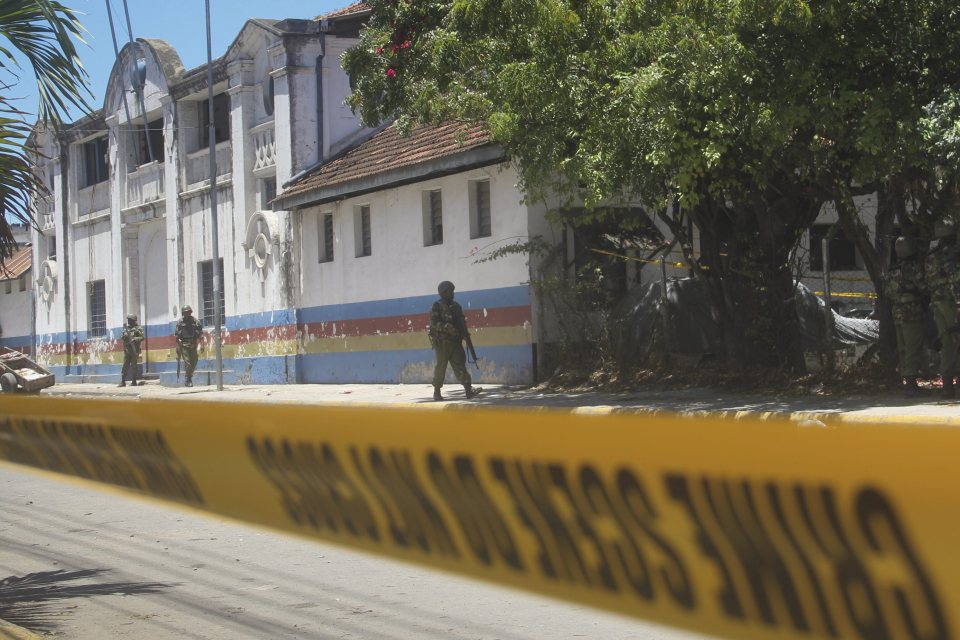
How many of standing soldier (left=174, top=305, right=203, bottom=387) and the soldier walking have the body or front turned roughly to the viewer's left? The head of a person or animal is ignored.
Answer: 0

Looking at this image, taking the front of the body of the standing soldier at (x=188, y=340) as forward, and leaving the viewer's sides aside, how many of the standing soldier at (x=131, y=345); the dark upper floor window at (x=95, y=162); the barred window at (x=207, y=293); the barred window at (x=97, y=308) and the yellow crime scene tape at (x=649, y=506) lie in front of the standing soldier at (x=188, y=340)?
1

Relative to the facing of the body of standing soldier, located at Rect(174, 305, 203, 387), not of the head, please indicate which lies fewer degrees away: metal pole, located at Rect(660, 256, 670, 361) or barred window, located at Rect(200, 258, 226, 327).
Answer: the metal pole

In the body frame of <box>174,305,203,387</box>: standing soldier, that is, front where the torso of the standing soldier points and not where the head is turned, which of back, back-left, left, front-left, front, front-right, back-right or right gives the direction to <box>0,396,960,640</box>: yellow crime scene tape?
front

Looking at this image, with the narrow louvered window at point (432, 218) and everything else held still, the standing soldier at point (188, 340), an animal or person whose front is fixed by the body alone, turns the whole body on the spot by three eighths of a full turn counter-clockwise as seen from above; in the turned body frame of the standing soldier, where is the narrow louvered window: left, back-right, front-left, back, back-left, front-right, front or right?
right

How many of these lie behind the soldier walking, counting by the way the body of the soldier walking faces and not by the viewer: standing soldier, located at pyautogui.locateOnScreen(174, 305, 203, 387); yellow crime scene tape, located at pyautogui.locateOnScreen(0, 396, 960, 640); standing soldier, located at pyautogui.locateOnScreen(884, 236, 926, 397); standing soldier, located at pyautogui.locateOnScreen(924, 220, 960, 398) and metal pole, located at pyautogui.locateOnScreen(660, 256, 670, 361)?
1

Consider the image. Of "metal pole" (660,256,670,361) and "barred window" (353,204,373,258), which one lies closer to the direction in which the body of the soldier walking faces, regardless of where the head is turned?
the metal pole

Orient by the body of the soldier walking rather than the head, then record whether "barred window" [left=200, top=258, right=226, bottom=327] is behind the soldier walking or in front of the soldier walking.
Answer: behind

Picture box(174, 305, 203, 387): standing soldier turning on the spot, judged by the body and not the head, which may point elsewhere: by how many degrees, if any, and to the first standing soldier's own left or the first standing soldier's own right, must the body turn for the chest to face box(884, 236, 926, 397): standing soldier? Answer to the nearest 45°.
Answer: approximately 45° to the first standing soldier's own left

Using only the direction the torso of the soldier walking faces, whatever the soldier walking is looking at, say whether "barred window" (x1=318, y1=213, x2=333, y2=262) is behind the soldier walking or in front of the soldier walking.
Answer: behind

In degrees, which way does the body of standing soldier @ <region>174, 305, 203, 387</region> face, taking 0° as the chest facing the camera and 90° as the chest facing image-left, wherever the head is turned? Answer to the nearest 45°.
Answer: approximately 0°

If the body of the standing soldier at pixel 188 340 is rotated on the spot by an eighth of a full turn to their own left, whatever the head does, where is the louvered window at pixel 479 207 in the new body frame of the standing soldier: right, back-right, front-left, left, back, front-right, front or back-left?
front

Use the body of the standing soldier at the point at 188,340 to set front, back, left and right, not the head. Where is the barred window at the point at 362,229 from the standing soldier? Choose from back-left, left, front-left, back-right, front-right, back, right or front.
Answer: front-left

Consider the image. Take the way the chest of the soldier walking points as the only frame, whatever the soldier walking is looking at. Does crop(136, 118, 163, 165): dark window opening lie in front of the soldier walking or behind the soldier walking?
behind
